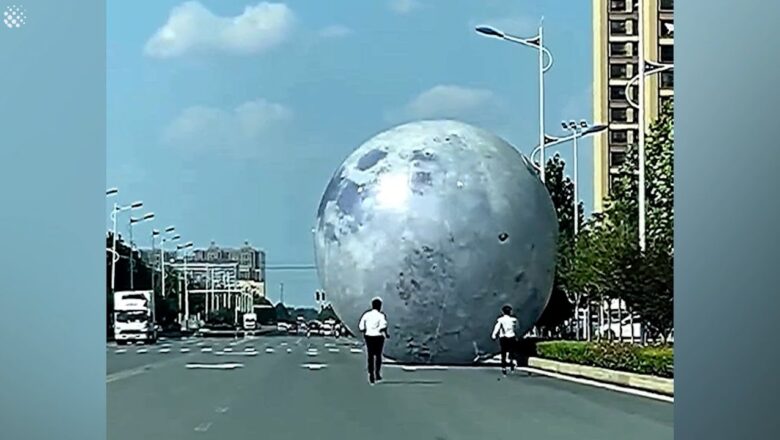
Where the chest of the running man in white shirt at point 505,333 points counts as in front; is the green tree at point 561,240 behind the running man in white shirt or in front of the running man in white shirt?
in front

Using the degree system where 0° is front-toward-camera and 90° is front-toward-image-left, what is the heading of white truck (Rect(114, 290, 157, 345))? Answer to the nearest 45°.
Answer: approximately 0°

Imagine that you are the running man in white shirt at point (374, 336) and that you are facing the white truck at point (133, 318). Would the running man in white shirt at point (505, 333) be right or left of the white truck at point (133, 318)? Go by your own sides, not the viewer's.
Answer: right

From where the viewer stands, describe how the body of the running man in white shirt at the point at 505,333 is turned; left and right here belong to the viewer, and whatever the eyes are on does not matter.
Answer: facing away from the viewer

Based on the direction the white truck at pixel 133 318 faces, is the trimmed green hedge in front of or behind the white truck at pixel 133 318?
in front

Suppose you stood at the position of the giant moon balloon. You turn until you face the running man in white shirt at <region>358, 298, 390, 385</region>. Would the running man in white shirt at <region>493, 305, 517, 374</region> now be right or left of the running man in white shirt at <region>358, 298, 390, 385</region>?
left

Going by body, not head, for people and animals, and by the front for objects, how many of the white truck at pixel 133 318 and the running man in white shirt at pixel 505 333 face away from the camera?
1

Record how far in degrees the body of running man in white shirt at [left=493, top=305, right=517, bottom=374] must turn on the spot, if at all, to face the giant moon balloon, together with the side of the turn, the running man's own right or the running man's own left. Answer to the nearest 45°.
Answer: approximately 45° to the running man's own left

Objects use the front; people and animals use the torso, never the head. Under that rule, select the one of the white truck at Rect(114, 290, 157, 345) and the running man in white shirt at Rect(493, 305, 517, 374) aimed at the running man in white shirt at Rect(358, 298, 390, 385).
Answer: the white truck

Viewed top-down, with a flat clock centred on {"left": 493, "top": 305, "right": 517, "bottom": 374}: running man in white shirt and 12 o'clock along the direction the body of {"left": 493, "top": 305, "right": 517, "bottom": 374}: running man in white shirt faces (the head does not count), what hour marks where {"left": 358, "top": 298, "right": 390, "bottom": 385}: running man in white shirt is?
{"left": 358, "top": 298, "right": 390, "bottom": 385}: running man in white shirt is roughly at 7 o'clock from {"left": 493, "top": 305, "right": 517, "bottom": 374}: running man in white shirt.

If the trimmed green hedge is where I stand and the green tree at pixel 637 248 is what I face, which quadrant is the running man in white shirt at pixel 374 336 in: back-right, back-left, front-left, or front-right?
back-left

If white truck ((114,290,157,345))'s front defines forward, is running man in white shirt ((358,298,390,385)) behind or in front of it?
in front

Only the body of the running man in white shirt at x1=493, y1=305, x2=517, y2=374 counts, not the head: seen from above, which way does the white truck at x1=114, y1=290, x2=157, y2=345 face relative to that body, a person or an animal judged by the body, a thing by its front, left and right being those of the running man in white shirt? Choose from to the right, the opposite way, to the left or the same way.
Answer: the opposite way
